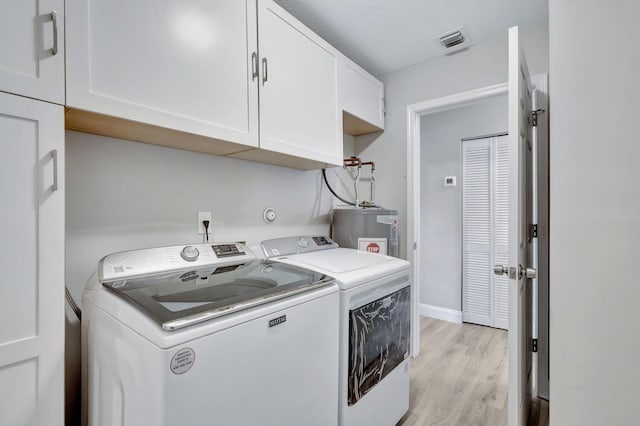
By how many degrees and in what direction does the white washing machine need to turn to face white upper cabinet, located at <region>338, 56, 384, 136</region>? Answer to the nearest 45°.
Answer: approximately 90° to its left

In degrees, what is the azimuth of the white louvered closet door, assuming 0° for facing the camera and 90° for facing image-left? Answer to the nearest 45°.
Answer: approximately 45°

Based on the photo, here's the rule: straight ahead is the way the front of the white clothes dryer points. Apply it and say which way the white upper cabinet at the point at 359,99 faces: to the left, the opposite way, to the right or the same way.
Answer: the same way

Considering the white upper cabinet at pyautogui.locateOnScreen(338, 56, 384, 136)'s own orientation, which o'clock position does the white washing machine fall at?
The white washing machine is roughly at 2 o'clock from the white upper cabinet.

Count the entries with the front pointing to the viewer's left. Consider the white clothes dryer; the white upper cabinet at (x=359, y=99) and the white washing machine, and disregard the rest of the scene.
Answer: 0

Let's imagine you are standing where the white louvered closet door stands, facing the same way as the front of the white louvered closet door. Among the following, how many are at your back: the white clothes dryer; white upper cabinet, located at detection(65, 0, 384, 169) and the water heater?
0

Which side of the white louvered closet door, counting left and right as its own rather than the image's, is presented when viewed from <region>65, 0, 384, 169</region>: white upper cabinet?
front

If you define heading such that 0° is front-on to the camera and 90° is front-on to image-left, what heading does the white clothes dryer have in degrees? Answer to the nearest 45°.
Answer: approximately 315°

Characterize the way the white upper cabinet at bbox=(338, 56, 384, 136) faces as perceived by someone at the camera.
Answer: facing the viewer and to the right of the viewer

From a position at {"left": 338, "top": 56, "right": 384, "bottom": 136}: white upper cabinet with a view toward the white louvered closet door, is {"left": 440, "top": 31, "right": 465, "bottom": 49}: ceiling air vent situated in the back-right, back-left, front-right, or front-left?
front-right

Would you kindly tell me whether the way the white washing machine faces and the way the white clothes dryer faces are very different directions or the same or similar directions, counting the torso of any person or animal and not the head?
same or similar directions

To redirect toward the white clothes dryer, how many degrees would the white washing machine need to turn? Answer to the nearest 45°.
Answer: approximately 45° to its left

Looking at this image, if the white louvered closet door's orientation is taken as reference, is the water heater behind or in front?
in front

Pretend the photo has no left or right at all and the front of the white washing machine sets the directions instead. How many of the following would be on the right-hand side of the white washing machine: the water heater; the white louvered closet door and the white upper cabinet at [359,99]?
0

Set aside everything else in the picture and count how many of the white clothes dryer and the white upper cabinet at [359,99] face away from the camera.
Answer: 0
